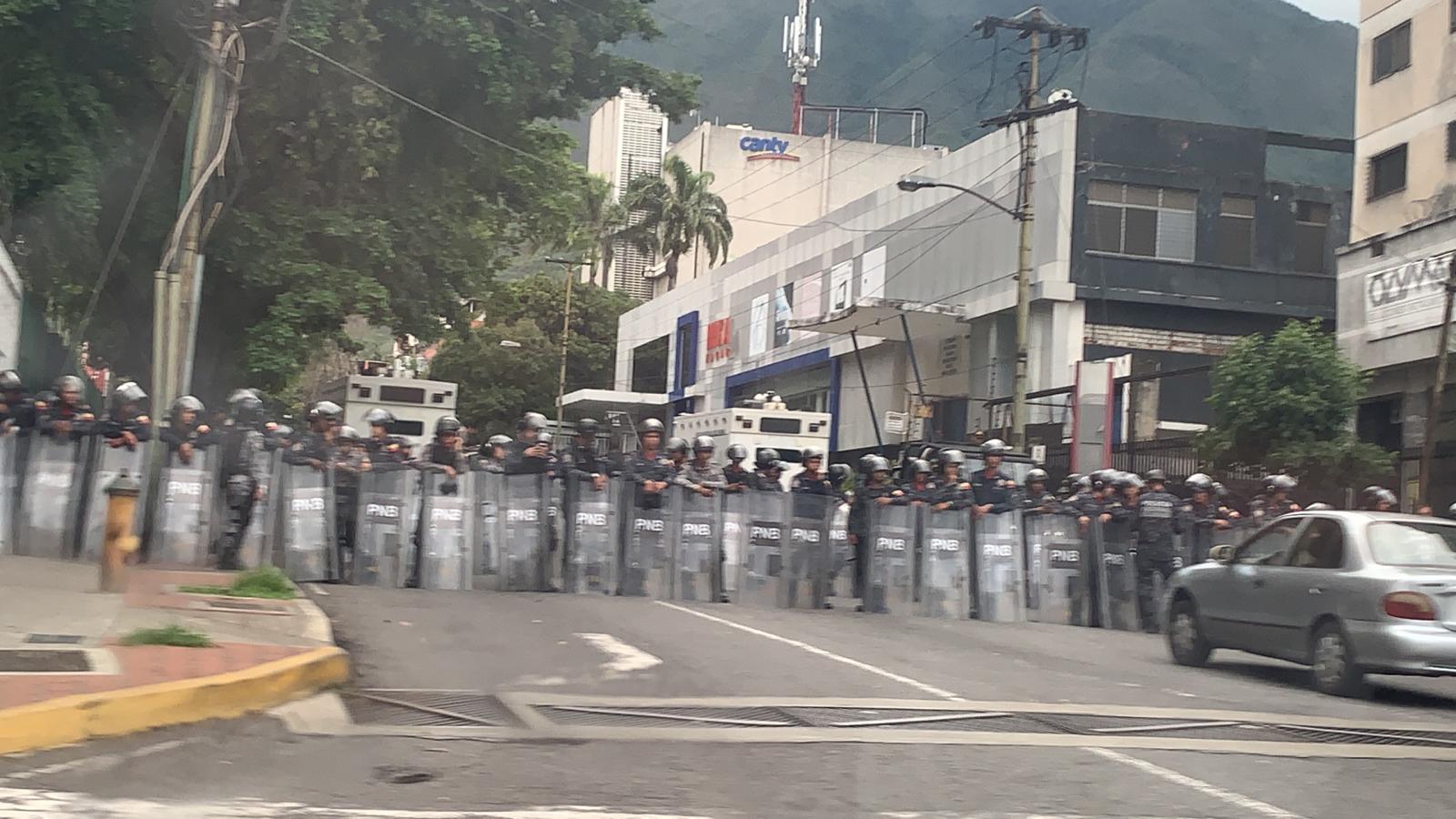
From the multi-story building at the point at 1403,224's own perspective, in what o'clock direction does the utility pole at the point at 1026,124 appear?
The utility pole is roughly at 12 o'clock from the multi-story building.

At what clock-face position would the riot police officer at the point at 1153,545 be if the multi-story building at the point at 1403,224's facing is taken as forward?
The riot police officer is roughly at 11 o'clock from the multi-story building.

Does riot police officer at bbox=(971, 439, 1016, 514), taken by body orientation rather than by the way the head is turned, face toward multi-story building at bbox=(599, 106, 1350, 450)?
no

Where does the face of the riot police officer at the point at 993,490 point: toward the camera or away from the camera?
toward the camera

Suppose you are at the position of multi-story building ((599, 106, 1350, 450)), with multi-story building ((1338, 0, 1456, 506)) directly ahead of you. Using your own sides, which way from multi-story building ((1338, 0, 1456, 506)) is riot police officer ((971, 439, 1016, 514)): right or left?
right

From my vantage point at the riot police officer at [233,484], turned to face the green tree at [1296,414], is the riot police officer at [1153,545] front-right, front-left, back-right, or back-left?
front-right

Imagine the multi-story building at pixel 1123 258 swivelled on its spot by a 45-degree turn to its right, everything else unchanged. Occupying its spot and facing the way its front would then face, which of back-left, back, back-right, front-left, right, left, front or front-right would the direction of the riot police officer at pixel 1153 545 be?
left

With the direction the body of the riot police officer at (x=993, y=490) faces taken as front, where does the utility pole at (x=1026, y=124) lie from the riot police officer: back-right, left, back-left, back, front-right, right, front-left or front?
back

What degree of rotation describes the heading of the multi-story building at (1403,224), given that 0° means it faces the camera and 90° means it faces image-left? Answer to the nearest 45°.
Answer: approximately 45°

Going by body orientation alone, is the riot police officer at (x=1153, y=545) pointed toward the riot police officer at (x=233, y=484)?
no

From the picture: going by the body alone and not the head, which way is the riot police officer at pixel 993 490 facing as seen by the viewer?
toward the camera
